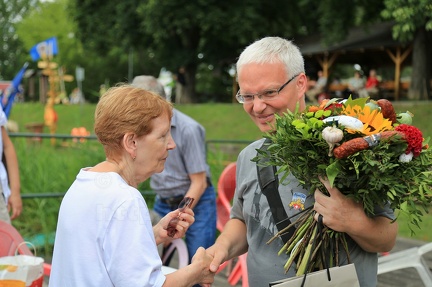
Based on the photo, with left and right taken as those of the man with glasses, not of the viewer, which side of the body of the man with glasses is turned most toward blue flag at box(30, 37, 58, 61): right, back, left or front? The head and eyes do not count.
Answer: right

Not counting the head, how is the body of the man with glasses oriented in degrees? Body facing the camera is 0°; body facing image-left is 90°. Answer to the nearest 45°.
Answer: approximately 45°

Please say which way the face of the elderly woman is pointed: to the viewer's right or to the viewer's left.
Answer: to the viewer's right

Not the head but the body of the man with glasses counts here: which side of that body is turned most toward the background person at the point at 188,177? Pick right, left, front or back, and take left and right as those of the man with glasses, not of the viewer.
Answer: right

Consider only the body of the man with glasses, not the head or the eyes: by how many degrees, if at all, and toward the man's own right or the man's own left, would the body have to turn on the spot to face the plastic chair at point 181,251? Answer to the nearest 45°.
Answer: approximately 90° to the man's own right

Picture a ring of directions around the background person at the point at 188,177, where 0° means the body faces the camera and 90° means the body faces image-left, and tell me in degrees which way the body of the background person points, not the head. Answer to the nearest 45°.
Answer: approximately 45°

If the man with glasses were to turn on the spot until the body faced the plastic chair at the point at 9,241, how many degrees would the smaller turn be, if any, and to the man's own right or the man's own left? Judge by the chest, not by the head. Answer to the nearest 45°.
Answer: approximately 45° to the man's own right

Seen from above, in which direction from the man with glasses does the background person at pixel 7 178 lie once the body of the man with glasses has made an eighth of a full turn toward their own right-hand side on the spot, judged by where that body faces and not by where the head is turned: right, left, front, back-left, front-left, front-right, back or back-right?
front-right

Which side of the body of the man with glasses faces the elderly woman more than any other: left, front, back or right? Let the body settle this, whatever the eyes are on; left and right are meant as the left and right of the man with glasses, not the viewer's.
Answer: front

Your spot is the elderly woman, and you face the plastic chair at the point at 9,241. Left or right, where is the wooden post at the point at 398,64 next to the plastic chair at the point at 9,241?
right

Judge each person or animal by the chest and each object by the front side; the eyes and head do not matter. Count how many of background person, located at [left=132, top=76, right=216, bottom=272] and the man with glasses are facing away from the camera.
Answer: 0
